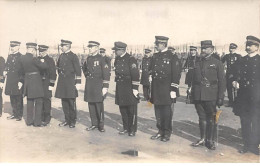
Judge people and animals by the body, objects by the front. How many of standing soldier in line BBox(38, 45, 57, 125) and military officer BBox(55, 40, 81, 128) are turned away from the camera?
0

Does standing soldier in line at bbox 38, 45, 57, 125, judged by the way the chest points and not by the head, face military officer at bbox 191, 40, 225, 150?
no

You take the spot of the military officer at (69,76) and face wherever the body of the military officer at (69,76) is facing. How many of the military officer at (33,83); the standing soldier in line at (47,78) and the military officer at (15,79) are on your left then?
0

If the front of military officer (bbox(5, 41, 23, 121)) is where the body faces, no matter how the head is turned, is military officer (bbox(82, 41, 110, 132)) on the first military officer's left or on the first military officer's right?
on the first military officer's left

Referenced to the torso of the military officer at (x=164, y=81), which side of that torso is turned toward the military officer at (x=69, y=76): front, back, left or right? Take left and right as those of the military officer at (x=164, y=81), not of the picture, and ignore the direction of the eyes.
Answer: right

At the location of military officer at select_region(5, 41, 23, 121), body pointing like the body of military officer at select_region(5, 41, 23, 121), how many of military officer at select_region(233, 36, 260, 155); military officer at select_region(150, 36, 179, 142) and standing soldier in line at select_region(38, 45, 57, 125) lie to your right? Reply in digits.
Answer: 0

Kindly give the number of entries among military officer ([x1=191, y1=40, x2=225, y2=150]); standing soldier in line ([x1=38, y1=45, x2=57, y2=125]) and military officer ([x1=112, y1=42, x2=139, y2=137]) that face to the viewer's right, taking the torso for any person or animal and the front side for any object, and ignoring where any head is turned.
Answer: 0

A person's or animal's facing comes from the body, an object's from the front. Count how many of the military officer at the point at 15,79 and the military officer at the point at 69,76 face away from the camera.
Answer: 0

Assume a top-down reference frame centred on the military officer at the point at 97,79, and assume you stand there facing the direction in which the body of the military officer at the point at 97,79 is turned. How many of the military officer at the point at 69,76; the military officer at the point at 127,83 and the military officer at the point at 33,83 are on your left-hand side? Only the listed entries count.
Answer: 1

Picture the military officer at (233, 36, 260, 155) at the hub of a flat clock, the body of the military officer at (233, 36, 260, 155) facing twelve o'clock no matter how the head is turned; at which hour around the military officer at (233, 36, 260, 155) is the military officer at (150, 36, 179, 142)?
the military officer at (150, 36, 179, 142) is roughly at 2 o'clock from the military officer at (233, 36, 260, 155).

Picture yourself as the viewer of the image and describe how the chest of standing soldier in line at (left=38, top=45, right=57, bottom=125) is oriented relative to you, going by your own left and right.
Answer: facing the viewer and to the left of the viewer

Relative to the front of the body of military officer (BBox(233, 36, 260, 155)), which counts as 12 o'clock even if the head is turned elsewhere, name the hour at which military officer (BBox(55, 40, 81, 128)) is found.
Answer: military officer (BBox(55, 40, 81, 128)) is roughly at 2 o'clock from military officer (BBox(233, 36, 260, 155)).

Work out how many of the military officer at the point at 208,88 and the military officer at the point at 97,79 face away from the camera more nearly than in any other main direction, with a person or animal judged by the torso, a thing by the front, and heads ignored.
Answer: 0

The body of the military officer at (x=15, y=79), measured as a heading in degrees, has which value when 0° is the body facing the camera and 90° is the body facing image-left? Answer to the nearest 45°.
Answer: approximately 45°
